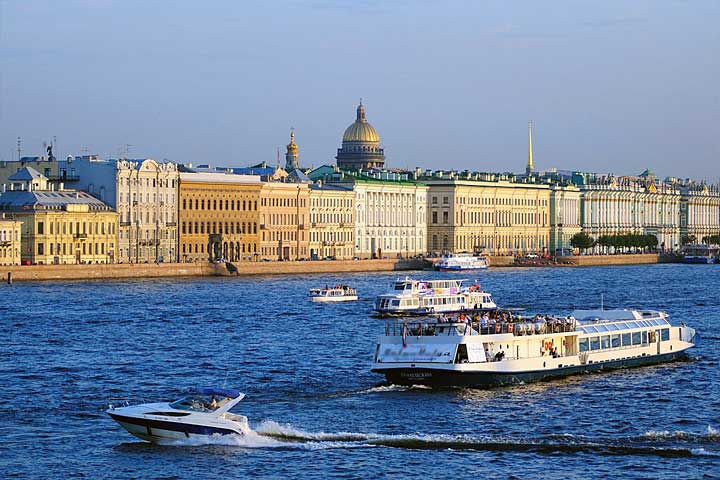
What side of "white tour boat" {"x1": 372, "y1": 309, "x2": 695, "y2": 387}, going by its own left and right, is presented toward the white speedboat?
back

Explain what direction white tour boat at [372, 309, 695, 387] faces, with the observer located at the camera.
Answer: facing away from the viewer and to the right of the viewer
